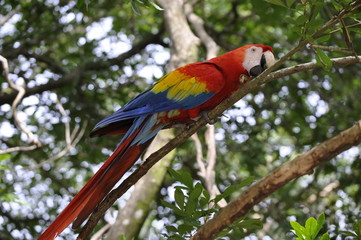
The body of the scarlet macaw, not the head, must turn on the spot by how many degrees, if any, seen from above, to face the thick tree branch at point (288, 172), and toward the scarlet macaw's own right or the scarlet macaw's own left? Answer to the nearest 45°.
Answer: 0° — it already faces it

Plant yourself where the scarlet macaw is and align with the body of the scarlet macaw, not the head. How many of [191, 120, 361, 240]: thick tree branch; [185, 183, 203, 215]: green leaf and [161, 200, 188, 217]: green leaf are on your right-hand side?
3

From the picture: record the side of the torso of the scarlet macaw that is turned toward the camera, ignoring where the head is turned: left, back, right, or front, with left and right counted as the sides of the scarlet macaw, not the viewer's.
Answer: right

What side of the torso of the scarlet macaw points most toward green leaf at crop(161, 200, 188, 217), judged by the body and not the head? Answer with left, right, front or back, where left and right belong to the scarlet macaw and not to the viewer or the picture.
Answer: right
